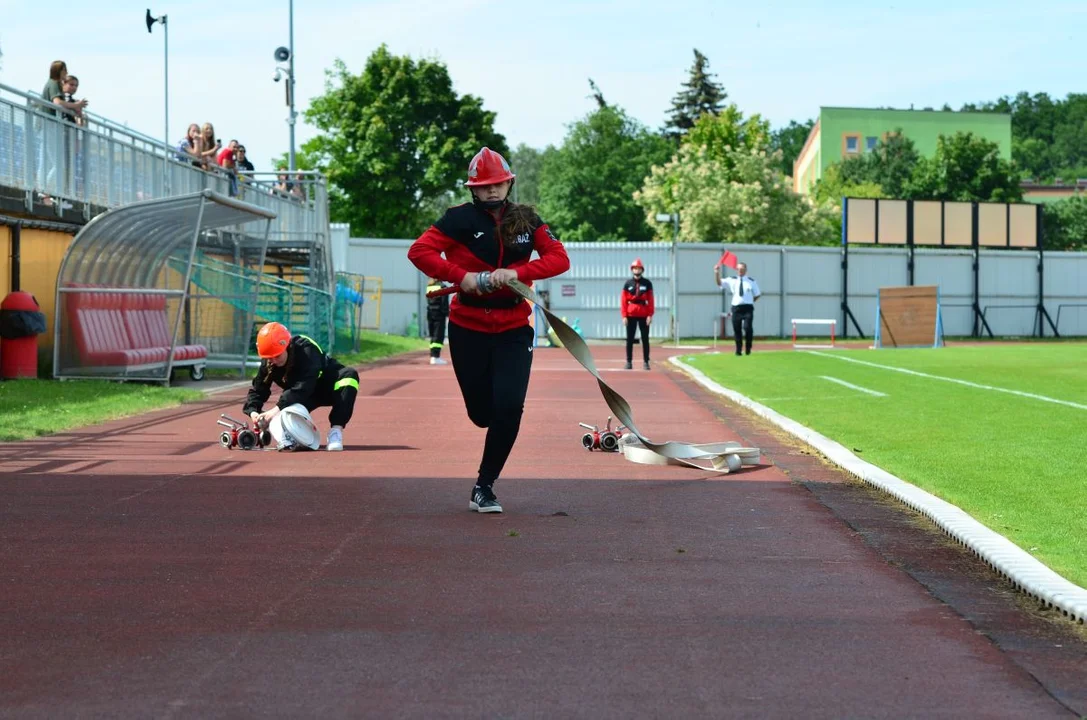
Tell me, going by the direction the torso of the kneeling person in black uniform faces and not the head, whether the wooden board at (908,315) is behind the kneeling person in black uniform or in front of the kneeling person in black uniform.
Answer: behind

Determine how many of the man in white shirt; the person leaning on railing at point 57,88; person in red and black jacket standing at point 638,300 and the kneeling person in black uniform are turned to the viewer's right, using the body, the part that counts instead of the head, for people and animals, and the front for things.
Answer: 1

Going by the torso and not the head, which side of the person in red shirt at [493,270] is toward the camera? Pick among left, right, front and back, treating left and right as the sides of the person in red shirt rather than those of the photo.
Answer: front

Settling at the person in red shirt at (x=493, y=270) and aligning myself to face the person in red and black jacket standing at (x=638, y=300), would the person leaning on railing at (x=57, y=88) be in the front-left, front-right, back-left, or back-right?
front-left

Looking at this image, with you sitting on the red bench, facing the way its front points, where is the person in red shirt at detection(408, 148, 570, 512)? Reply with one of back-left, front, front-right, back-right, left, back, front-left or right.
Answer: front-right

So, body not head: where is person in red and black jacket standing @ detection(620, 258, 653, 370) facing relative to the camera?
toward the camera

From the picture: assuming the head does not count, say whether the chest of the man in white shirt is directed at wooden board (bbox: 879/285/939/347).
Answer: no

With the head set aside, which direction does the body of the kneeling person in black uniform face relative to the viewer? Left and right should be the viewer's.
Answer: facing the viewer and to the left of the viewer

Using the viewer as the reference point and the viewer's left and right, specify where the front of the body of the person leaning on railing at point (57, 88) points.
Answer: facing to the right of the viewer

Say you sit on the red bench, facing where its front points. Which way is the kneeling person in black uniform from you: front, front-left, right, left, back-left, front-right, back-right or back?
front-right

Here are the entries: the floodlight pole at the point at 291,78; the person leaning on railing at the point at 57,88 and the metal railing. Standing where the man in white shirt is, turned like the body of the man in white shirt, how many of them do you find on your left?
0

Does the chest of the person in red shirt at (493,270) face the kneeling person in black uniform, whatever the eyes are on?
no

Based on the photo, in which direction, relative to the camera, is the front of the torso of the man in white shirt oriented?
toward the camera

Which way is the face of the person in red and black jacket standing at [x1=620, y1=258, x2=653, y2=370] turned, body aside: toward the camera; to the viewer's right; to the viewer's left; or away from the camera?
toward the camera

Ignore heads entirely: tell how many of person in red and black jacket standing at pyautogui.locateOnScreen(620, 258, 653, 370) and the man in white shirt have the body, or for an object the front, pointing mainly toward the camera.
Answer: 2

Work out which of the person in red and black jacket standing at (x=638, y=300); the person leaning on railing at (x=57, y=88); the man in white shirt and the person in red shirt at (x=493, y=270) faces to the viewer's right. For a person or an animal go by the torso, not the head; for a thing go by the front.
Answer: the person leaning on railing

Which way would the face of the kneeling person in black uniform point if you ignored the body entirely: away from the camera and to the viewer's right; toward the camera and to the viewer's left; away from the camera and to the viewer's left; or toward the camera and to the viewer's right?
toward the camera and to the viewer's left

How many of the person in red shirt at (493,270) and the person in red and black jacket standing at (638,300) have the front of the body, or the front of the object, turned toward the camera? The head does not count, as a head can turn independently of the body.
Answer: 2

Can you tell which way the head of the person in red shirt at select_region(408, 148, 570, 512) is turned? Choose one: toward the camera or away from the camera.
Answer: toward the camera
